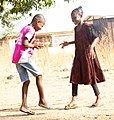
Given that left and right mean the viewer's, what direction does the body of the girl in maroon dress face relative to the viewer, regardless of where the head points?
facing the viewer and to the left of the viewer

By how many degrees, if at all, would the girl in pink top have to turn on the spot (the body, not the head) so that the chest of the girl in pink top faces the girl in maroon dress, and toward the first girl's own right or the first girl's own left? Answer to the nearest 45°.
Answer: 0° — they already face them

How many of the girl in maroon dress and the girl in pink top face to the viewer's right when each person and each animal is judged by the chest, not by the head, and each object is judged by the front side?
1

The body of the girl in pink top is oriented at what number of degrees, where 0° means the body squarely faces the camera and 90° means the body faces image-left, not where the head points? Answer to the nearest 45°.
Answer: approximately 270°

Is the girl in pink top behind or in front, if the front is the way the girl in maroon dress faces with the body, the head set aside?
in front
